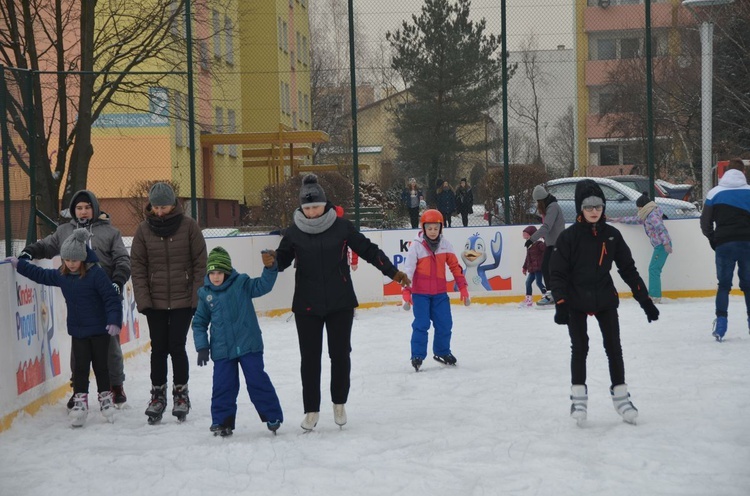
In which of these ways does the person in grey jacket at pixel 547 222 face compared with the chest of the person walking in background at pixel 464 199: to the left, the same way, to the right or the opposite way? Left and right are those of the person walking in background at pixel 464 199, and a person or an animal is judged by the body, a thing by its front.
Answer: to the right

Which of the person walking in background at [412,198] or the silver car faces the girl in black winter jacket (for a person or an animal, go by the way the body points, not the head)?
the person walking in background

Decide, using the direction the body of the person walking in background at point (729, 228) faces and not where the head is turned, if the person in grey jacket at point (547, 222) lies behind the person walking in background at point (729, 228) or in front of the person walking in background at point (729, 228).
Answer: in front

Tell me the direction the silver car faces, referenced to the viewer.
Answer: facing to the right of the viewer

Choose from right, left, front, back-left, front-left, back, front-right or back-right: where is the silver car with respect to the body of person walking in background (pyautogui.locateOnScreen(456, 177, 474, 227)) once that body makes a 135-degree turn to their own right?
back-right

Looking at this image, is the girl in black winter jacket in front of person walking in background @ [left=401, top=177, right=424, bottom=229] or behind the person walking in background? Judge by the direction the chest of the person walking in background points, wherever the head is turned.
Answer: in front

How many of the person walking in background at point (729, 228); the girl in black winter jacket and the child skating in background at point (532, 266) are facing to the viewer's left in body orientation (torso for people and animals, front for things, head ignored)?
1

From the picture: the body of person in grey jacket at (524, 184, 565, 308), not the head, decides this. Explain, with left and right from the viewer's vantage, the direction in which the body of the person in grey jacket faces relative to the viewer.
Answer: facing to the left of the viewer

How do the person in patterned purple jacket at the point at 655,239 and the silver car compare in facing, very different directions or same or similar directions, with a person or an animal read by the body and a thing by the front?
very different directions
